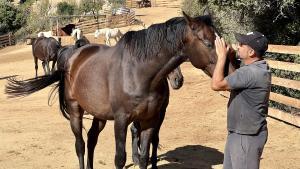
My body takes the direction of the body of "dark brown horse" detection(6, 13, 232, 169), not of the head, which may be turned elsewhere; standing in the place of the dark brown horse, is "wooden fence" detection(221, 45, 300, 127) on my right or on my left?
on my left

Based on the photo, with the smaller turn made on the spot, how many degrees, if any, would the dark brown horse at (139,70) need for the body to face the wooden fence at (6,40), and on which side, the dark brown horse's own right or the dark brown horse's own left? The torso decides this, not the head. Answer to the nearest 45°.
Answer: approximately 135° to the dark brown horse's own left

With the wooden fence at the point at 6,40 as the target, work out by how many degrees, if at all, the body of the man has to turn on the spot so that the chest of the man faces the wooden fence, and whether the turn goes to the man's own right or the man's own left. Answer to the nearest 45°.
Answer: approximately 45° to the man's own right

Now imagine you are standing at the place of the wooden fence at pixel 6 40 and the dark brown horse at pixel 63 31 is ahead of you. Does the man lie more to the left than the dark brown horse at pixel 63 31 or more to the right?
right

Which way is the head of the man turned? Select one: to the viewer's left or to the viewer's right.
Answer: to the viewer's left

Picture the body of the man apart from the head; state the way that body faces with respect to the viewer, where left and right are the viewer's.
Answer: facing to the left of the viewer

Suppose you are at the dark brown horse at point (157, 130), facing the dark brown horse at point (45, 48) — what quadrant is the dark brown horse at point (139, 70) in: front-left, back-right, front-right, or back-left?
back-left

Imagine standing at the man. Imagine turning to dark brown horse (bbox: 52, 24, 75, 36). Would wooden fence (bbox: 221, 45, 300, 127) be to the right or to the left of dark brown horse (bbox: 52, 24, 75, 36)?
right
